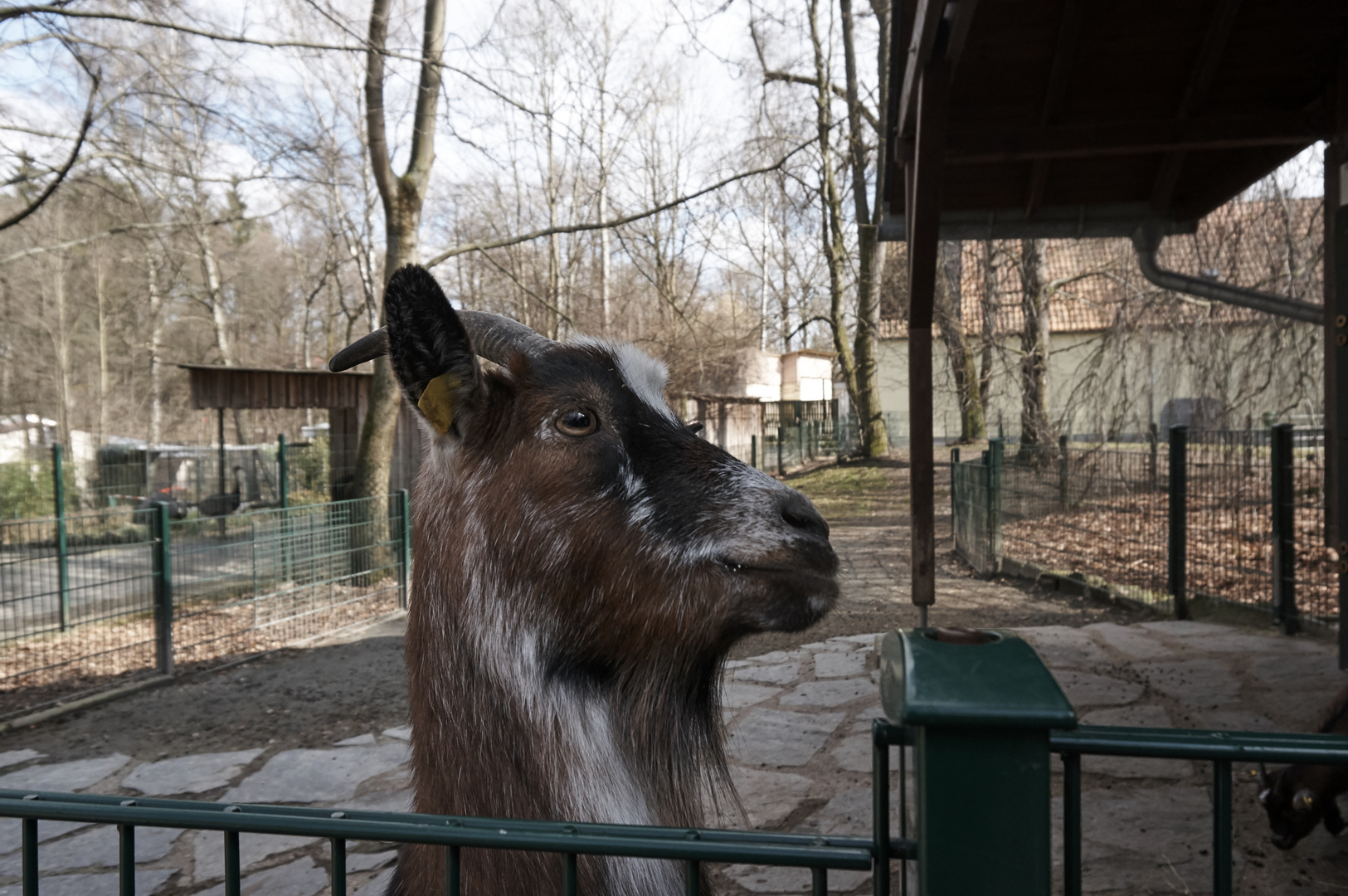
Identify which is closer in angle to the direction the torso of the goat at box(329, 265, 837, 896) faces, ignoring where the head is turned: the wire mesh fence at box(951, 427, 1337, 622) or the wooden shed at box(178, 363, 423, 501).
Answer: the wire mesh fence

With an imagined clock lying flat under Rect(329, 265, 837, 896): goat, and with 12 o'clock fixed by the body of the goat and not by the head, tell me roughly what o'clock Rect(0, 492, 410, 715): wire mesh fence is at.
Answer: The wire mesh fence is roughly at 8 o'clock from the goat.

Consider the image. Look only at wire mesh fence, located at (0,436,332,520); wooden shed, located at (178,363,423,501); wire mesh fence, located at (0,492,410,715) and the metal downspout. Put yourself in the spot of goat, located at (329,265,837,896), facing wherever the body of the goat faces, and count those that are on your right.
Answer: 0

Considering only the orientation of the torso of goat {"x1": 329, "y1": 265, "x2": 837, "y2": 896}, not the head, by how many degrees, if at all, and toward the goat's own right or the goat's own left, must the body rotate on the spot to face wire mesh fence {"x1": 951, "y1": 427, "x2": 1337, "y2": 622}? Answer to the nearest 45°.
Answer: approximately 45° to the goat's own left

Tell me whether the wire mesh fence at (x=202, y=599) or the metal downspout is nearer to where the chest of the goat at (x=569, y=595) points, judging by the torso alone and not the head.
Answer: the metal downspout

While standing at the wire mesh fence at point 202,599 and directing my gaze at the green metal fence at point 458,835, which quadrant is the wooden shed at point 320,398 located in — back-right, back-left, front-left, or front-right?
back-left

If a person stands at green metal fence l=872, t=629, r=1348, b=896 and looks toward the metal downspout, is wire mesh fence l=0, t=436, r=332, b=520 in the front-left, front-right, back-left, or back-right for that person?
front-left

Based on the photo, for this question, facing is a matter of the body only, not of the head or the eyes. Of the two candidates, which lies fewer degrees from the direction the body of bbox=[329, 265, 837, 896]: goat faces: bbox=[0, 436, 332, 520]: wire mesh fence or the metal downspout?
the metal downspout

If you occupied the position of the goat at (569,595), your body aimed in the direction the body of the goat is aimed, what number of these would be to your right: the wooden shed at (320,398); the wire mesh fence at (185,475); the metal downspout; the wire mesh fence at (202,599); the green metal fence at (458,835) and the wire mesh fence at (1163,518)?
1

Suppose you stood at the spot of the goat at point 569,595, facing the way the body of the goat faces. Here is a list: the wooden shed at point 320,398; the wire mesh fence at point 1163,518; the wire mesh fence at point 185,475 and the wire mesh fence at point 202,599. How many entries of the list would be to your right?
0

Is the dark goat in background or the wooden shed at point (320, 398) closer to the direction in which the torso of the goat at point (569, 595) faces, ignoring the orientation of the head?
the dark goat in background

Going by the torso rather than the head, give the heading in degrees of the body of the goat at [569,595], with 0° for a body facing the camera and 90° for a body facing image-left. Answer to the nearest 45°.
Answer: approximately 270°
